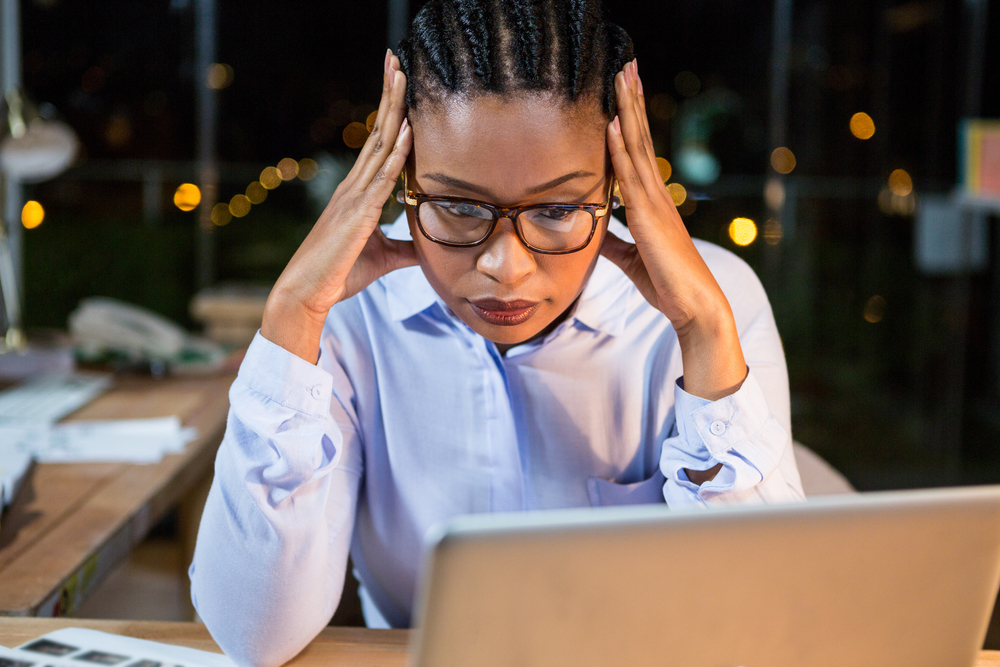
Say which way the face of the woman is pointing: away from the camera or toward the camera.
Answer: toward the camera

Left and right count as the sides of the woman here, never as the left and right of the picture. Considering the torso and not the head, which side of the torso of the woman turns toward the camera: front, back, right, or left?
front

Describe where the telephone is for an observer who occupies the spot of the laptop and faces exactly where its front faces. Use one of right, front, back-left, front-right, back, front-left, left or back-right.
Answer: front-left

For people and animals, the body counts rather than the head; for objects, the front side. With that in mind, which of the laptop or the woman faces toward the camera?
the woman

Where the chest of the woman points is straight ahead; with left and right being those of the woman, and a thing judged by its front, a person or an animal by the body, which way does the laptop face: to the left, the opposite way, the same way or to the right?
the opposite way

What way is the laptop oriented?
away from the camera

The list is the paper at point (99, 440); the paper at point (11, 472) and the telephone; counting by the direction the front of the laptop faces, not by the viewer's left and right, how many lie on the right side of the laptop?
0

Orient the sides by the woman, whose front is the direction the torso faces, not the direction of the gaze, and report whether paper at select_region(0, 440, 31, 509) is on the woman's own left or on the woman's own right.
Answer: on the woman's own right

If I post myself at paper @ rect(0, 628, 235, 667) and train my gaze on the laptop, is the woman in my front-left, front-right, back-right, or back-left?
front-left

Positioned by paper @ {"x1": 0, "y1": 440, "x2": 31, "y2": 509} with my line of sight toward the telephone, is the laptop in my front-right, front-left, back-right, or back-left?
back-right

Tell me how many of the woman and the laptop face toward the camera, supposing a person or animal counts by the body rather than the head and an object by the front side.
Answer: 1

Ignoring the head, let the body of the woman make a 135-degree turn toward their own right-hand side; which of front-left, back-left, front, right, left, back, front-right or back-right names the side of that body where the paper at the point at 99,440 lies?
front
